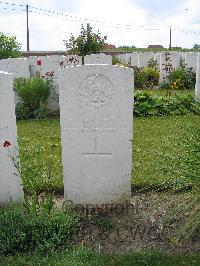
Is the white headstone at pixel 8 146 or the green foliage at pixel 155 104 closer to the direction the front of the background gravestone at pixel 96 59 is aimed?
the white headstone

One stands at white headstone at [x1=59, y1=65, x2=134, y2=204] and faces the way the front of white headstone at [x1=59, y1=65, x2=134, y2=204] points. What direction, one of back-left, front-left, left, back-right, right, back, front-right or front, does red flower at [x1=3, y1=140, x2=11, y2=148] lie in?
right

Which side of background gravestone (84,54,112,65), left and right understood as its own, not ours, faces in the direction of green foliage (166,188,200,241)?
front

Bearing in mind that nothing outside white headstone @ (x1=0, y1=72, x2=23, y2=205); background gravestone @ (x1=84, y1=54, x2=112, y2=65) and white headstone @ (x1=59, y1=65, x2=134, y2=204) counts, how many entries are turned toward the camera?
3

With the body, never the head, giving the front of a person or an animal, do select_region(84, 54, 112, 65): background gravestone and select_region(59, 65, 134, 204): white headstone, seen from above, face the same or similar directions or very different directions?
same or similar directions

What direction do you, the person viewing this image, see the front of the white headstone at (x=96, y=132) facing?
facing the viewer

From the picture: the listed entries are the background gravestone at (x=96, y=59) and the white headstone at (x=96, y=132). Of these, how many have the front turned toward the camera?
2

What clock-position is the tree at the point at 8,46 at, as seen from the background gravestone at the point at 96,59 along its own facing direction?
The tree is roughly at 5 o'clock from the background gravestone.

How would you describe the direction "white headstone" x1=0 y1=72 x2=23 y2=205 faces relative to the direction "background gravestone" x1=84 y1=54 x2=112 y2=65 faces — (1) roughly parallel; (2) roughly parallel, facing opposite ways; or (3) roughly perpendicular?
roughly parallel

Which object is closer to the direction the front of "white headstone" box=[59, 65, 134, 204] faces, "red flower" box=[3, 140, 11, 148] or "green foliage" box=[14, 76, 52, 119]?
the red flower

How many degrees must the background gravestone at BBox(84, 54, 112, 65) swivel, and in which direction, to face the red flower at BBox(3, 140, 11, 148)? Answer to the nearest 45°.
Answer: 0° — it already faces it

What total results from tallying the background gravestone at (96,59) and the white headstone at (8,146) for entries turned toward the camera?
2

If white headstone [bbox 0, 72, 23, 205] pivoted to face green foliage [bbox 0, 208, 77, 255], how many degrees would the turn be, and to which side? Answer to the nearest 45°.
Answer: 0° — it already faces it

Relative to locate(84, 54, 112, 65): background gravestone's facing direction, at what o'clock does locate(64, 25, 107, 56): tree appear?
The tree is roughly at 6 o'clock from the background gravestone.

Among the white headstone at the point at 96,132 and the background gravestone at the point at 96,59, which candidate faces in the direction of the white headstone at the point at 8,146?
the background gravestone

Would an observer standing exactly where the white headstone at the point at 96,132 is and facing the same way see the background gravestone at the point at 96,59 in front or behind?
behind

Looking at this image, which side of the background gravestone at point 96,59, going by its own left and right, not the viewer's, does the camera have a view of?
front
